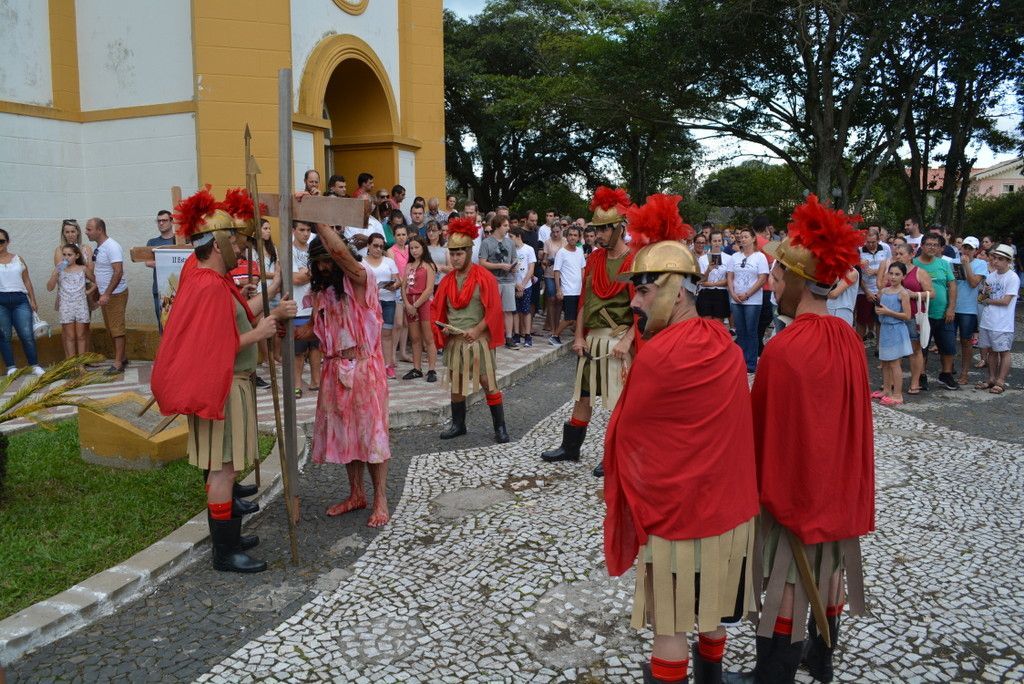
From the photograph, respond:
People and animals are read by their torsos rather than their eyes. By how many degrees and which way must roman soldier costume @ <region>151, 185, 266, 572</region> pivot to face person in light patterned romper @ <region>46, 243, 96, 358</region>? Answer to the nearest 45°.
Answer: approximately 90° to its left

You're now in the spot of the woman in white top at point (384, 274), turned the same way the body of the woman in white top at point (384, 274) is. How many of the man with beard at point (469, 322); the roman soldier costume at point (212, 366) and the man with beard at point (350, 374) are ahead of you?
3

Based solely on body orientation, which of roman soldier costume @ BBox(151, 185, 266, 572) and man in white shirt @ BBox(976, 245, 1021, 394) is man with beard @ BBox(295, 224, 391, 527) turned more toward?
the roman soldier costume

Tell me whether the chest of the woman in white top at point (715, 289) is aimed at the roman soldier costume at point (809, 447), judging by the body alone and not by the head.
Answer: yes

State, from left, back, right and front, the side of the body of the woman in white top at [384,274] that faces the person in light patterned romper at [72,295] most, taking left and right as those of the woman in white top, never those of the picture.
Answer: right

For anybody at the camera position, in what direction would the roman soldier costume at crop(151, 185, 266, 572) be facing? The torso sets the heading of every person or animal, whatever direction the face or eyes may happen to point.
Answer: facing to the right of the viewer

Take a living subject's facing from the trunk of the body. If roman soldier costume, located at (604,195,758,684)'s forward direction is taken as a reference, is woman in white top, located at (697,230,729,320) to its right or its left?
on its right

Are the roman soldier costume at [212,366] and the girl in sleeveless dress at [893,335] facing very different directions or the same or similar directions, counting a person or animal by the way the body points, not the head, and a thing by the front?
very different directions

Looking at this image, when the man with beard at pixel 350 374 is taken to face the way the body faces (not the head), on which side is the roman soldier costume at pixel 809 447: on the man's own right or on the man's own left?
on the man's own left

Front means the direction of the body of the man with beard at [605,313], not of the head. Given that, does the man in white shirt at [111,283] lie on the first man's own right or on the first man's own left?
on the first man's own right

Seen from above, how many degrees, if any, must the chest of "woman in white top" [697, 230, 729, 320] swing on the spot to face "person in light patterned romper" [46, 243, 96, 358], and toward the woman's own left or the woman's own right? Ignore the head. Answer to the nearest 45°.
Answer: approximately 45° to the woman's own right
